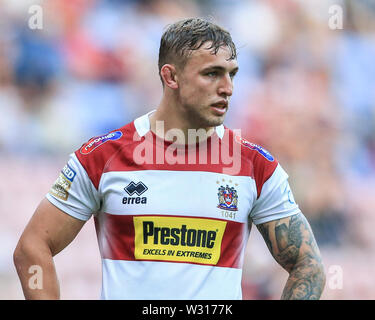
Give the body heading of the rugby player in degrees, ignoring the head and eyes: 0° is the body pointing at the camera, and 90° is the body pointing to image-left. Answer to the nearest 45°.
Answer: approximately 0°

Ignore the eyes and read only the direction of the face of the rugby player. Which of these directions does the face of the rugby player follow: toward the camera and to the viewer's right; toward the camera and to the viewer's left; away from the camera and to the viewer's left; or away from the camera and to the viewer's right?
toward the camera and to the viewer's right
